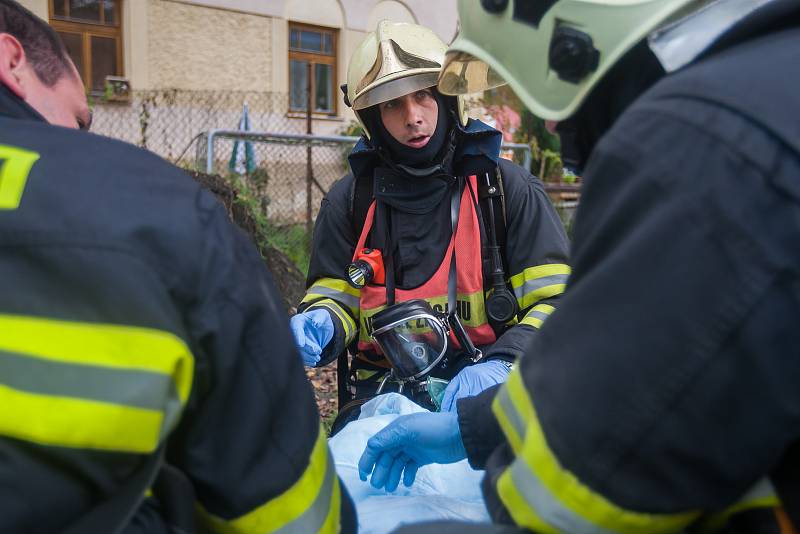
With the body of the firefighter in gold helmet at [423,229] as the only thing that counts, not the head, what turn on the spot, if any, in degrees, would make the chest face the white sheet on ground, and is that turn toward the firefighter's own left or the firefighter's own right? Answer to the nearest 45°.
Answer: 0° — they already face it

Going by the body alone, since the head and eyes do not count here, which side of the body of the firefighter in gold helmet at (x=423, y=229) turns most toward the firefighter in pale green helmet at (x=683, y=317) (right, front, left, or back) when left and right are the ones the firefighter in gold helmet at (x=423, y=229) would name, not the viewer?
front

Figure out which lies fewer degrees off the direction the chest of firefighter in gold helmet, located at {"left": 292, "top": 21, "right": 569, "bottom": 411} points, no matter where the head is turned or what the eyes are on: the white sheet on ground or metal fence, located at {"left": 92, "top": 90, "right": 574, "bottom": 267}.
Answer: the white sheet on ground

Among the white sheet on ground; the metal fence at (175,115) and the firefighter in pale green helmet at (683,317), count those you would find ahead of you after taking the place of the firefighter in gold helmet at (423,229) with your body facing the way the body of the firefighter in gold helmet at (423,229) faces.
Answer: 2

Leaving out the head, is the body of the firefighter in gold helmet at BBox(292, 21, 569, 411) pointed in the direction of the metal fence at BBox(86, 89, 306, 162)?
no

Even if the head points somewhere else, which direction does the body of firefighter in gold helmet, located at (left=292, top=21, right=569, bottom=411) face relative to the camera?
toward the camera

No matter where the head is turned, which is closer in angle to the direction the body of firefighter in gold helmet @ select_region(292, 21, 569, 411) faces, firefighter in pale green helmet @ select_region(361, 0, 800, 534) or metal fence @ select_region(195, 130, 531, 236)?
the firefighter in pale green helmet

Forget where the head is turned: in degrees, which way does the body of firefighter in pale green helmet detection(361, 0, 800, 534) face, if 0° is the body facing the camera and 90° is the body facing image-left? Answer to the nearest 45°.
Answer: approximately 90°

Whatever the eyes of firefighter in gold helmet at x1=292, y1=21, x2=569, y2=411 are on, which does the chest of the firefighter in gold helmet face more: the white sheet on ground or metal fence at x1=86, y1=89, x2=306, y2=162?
the white sheet on ground
